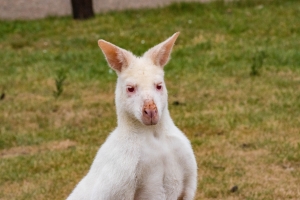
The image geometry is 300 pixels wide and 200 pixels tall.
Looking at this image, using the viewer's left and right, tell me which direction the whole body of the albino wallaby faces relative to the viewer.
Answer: facing the viewer and to the right of the viewer
